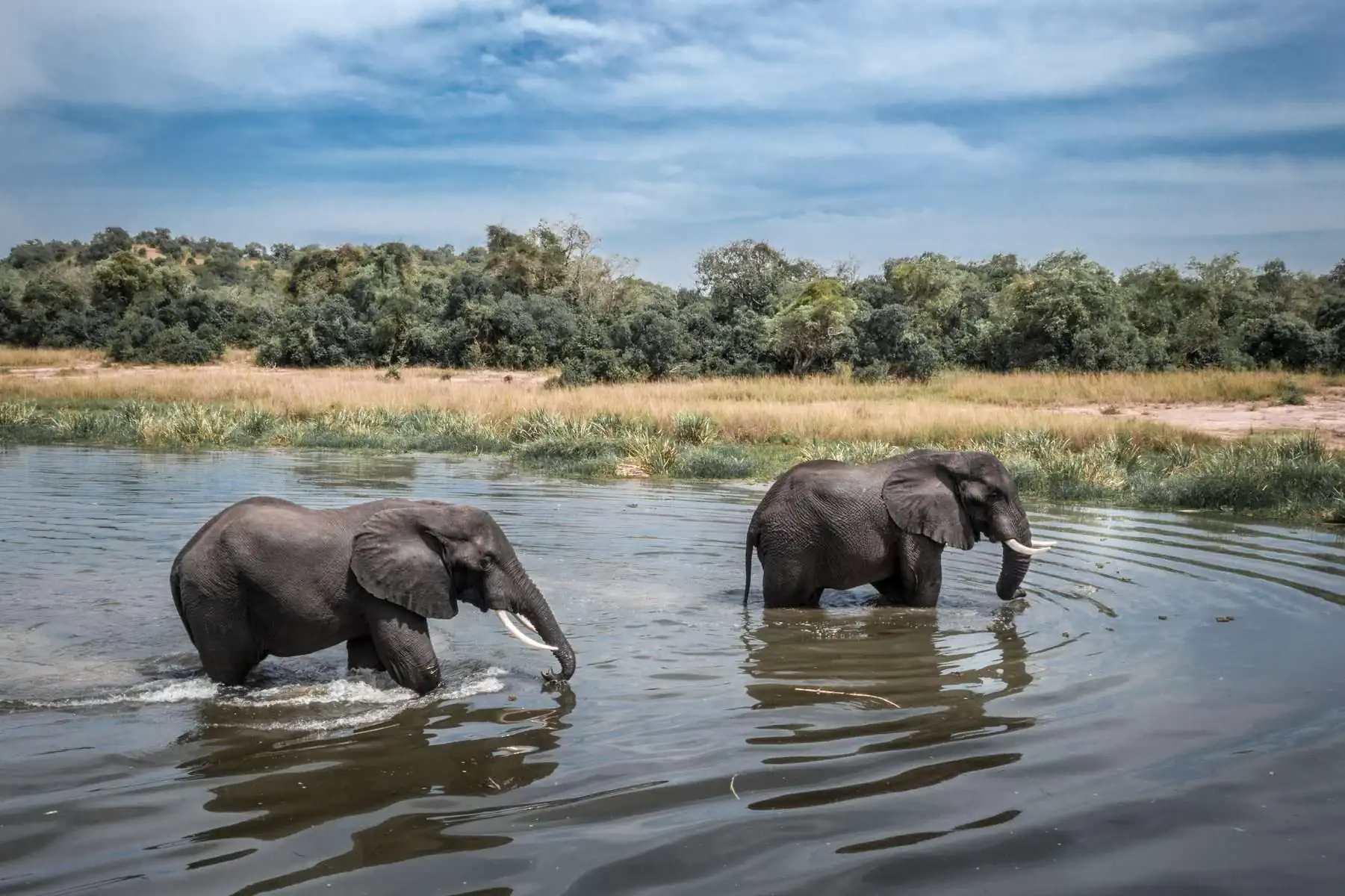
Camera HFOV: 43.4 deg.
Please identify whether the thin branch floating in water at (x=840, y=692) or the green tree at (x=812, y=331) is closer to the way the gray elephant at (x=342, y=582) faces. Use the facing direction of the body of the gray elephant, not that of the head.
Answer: the thin branch floating in water

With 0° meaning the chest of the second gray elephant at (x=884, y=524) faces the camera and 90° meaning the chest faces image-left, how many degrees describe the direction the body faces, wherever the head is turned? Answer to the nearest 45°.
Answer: approximately 270°

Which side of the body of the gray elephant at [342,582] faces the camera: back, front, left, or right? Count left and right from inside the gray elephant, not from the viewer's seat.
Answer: right

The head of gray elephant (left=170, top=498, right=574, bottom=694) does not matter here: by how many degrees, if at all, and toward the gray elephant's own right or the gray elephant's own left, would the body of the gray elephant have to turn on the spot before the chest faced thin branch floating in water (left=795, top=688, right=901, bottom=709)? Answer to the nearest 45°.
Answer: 0° — it already faces it

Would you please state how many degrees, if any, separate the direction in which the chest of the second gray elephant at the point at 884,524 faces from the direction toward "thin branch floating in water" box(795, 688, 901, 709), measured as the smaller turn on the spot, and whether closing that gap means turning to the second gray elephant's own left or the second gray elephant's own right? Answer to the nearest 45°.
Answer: approximately 90° to the second gray elephant's own right

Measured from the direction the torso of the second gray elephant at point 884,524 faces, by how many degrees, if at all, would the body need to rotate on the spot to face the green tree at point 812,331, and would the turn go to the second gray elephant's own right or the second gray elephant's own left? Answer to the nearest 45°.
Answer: approximately 90° to the second gray elephant's own left

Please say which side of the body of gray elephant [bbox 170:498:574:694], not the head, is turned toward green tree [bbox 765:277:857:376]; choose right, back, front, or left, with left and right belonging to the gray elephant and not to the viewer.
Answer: left
